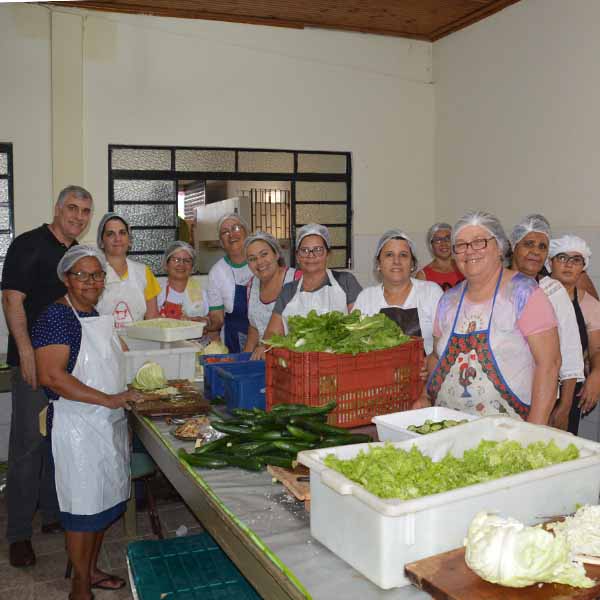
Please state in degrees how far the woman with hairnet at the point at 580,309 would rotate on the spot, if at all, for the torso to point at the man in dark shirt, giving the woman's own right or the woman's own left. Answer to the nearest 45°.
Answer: approximately 45° to the woman's own right

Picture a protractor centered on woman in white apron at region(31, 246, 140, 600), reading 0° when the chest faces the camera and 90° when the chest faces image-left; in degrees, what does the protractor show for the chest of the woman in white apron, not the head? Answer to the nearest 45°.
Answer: approximately 315°

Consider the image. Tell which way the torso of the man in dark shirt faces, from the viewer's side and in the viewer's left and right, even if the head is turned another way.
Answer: facing the viewer and to the right of the viewer

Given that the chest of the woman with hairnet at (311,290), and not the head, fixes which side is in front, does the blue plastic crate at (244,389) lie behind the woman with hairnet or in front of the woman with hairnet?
in front

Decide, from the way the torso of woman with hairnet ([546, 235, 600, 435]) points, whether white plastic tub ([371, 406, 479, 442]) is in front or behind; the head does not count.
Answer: in front

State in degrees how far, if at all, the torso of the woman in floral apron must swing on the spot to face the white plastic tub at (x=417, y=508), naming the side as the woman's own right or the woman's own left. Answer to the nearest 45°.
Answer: approximately 45° to the woman's own left

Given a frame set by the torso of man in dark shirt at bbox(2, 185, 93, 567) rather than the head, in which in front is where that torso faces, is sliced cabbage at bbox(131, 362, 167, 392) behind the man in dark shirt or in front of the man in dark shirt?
in front
